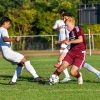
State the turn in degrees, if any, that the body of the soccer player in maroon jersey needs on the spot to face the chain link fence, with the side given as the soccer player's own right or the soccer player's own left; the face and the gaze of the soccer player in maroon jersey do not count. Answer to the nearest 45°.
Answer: approximately 135° to the soccer player's own right

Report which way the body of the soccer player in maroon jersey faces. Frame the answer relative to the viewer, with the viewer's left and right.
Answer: facing the viewer and to the left of the viewer

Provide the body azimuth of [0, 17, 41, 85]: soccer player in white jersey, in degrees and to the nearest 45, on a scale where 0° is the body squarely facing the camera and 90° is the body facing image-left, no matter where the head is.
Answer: approximately 270°

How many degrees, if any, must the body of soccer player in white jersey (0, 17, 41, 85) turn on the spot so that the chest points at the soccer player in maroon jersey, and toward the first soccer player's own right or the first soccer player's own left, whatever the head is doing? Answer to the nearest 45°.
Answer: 0° — they already face them

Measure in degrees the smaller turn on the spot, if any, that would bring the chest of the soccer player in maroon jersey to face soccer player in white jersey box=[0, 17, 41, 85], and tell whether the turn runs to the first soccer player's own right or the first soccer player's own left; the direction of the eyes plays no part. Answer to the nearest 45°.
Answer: approximately 45° to the first soccer player's own right

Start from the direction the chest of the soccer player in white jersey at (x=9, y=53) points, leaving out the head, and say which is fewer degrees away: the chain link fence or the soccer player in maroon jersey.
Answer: the soccer player in maroon jersey

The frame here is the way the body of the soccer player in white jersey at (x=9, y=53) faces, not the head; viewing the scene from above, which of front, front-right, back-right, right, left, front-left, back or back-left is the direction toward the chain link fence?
left

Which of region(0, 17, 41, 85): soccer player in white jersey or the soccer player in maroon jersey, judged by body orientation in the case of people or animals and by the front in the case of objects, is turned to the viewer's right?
the soccer player in white jersey

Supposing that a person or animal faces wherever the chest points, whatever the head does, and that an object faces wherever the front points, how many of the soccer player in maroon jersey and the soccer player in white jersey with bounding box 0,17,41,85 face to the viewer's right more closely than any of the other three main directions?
1
